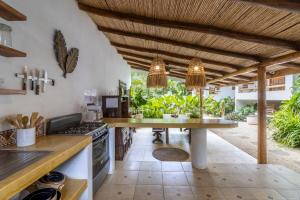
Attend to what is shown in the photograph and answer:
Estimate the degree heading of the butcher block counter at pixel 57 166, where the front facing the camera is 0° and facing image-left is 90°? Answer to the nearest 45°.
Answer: approximately 315°

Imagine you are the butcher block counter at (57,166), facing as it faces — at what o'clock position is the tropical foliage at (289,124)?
The tropical foliage is roughly at 10 o'clock from the butcher block counter.

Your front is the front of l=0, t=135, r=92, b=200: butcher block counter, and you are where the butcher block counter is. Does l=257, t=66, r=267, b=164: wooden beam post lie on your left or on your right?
on your left

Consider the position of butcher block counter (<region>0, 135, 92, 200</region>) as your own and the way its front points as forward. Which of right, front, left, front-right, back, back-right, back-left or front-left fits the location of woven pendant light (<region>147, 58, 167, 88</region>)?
left
